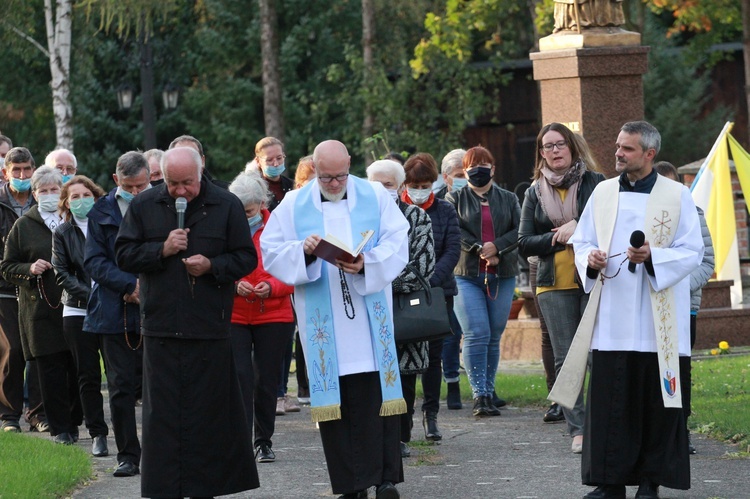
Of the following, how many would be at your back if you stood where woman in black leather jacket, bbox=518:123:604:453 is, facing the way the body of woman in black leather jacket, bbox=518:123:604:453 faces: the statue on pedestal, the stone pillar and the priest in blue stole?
2

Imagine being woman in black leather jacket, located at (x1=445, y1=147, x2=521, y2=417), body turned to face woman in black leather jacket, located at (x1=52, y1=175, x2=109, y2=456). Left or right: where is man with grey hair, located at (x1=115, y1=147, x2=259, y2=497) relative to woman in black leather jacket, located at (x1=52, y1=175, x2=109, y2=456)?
left

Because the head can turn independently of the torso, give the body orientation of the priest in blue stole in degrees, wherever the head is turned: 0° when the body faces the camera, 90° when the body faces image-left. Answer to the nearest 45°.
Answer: approximately 0°

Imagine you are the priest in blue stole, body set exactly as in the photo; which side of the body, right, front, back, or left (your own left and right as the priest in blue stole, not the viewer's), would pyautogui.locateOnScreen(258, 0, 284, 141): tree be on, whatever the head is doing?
back

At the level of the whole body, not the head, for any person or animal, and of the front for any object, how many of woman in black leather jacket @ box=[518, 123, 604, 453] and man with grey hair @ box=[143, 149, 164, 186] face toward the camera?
2

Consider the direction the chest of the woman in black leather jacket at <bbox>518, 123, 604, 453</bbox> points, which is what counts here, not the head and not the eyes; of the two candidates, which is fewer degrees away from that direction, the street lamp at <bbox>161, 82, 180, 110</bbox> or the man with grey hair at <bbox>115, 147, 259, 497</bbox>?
the man with grey hair
